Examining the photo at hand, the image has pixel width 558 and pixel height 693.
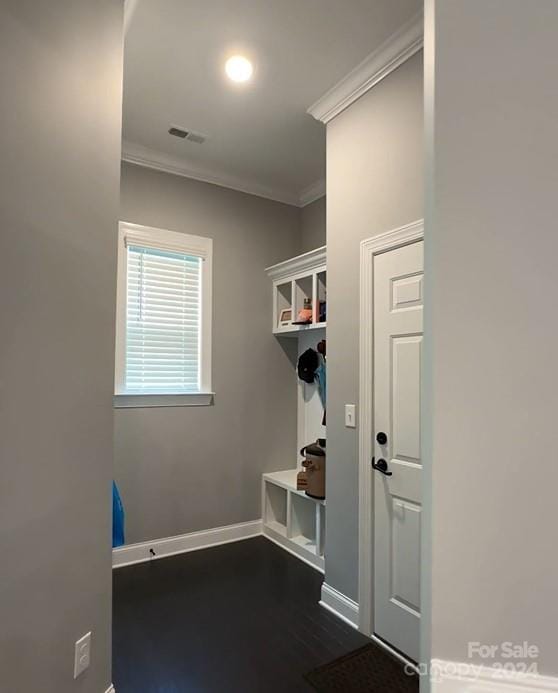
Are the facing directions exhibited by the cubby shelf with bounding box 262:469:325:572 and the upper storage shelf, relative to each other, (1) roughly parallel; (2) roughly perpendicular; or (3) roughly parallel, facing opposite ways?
roughly parallel

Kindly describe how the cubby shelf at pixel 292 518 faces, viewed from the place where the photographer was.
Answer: facing the viewer and to the left of the viewer

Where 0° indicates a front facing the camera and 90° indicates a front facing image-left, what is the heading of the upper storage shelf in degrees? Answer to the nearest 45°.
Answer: approximately 45°

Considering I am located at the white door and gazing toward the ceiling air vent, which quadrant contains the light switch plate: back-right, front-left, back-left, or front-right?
front-right

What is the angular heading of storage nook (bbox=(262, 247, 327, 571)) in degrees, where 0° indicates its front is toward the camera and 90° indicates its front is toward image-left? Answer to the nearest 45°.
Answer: approximately 45°

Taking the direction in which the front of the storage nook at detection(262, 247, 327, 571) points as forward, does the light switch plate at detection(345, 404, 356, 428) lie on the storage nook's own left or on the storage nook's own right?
on the storage nook's own left

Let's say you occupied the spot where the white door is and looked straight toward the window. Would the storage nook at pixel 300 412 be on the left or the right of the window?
right

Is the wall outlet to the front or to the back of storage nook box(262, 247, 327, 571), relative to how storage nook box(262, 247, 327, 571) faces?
to the front

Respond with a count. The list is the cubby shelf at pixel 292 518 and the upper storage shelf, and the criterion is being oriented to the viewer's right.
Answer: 0

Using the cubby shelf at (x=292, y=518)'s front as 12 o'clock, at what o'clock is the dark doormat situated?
The dark doormat is roughly at 10 o'clock from the cubby shelf.

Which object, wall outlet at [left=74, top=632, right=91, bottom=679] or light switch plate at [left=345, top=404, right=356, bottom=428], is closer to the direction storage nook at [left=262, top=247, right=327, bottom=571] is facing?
the wall outlet
